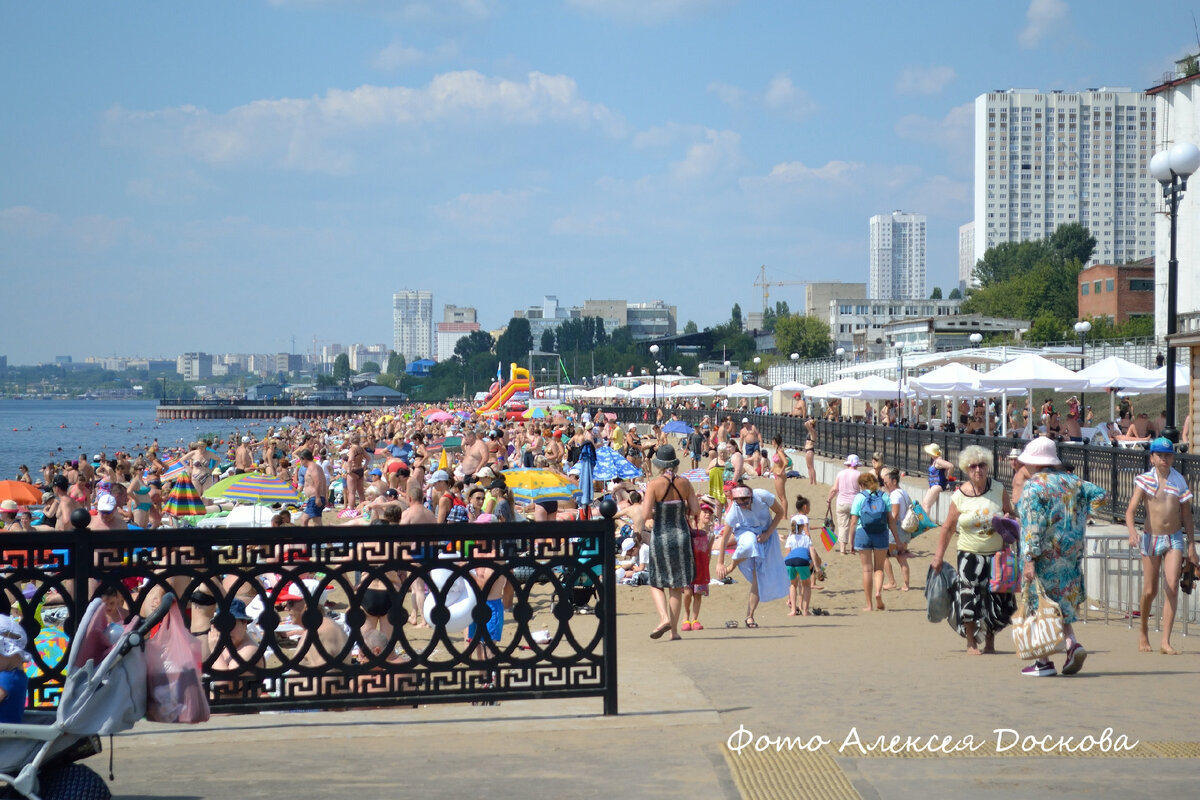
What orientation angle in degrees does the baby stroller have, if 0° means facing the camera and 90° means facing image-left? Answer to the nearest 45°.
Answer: approximately 90°

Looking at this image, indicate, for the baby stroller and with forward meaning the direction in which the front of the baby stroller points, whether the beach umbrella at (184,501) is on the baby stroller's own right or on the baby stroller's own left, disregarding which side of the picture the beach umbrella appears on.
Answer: on the baby stroller's own right

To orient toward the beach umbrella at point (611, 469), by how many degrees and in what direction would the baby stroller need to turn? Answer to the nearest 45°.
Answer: approximately 135° to its right

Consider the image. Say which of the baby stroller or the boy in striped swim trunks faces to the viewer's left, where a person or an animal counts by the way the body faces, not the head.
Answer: the baby stroller

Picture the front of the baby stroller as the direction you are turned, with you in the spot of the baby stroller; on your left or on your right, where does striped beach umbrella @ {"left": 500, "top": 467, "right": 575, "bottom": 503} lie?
on your right
